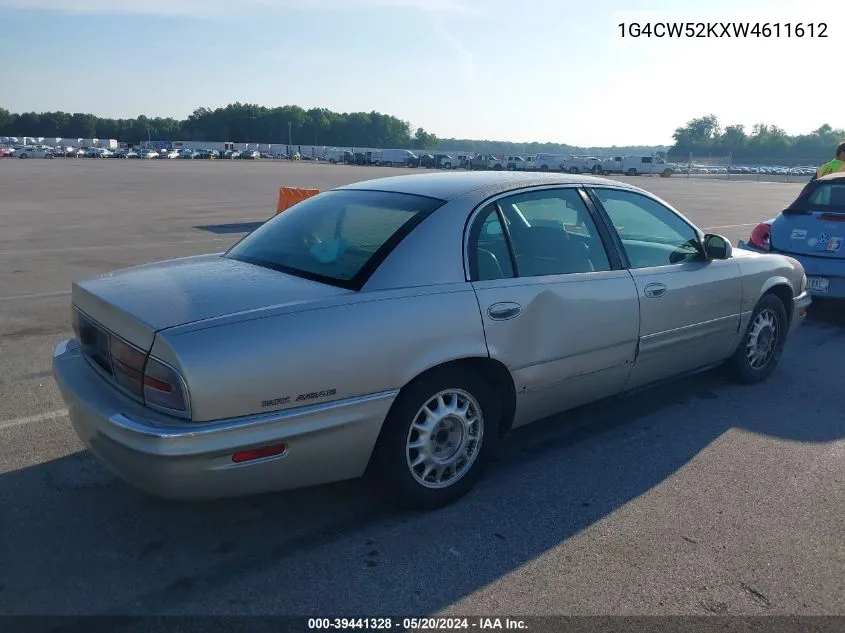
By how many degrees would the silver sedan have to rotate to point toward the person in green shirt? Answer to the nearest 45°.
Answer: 0° — it already faces them

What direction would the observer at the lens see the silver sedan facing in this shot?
facing away from the viewer and to the right of the viewer

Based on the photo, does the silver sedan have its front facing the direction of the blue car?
yes
